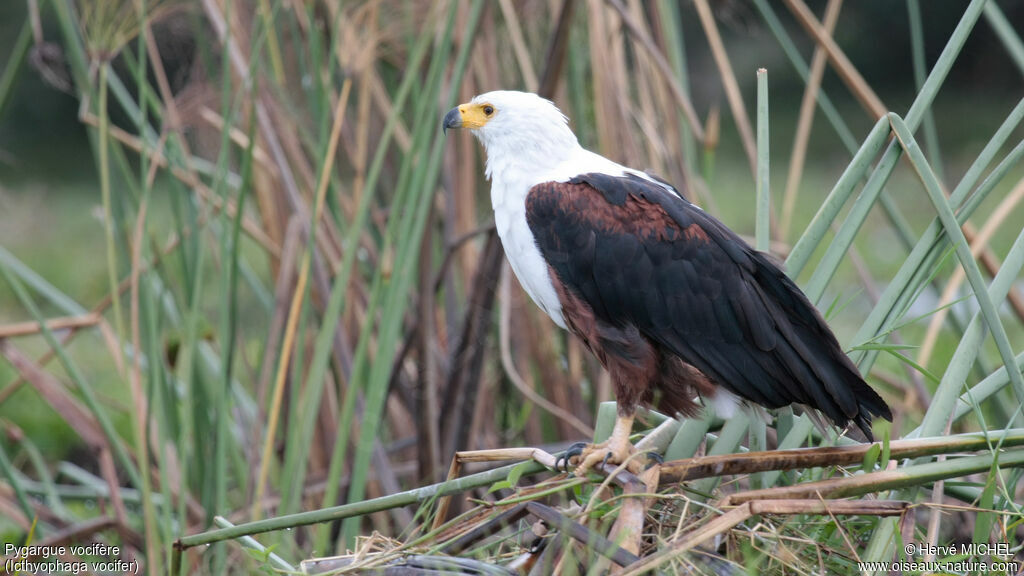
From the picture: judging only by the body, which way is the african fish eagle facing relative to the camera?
to the viewer's left

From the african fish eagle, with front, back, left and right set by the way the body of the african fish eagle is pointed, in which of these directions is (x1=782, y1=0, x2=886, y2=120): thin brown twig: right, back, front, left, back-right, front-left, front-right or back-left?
back-right
